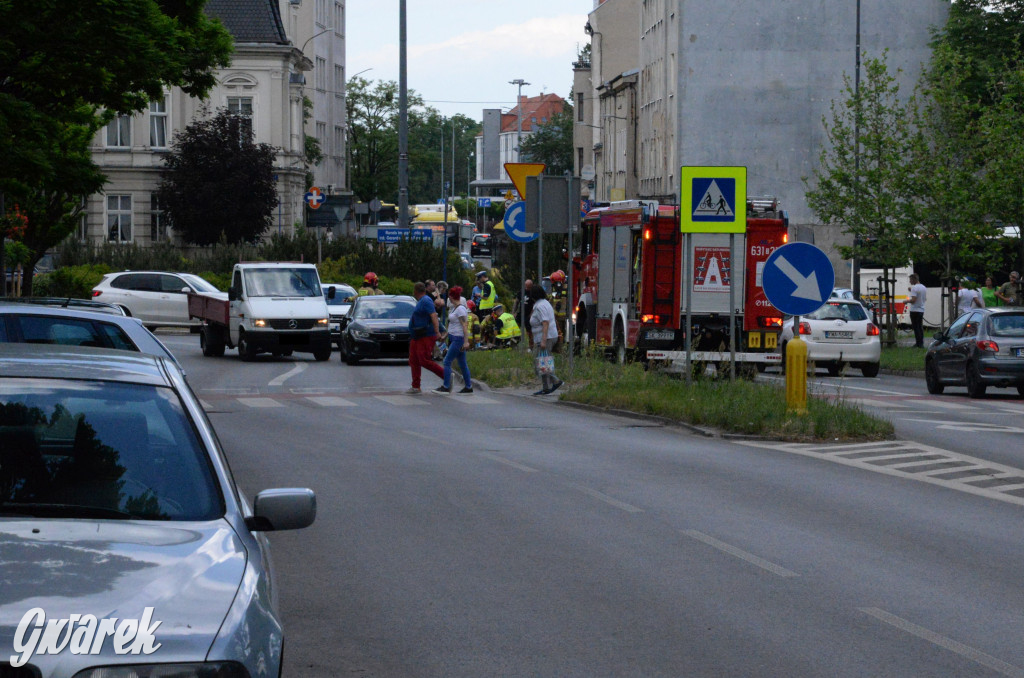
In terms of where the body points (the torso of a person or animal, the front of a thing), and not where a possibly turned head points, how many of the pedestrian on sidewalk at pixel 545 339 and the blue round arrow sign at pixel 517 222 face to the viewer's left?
1

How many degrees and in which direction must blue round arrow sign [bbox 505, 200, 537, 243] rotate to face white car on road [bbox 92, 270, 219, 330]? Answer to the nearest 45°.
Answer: approximately 135° to its right

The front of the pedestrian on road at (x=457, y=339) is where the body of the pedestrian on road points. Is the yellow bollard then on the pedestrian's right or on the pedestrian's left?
on the pedestrian's left

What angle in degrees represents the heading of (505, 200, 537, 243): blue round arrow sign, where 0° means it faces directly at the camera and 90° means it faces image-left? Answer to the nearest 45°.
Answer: approximately 0°

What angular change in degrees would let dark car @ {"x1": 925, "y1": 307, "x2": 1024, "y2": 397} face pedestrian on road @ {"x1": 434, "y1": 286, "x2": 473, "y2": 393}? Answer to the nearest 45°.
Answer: approximately 45° to its left

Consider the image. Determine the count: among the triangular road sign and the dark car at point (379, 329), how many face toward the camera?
2

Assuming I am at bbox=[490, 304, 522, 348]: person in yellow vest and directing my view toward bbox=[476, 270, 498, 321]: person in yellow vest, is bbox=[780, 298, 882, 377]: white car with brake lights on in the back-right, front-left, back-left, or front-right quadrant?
back-right

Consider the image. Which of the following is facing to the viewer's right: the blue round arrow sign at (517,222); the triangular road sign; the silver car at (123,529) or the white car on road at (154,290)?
the white car on road

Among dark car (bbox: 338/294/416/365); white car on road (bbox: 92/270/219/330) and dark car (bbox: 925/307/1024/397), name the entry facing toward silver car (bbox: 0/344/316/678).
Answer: dark car (bbox: 338/294/416/365)

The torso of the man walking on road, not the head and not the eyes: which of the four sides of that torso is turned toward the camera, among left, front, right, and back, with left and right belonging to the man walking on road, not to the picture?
left

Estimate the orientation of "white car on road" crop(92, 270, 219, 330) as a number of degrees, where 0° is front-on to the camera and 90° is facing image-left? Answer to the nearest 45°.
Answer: approximately 270°

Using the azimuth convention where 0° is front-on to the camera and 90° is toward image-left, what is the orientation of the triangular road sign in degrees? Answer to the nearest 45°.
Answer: approximately 0°
